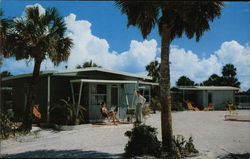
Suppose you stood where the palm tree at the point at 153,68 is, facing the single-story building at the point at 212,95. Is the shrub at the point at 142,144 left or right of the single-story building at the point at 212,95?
right

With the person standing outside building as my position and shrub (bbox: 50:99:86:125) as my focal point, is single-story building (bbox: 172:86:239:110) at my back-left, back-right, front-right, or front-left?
back-right

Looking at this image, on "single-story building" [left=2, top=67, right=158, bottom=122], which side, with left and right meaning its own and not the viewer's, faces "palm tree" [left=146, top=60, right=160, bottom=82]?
back

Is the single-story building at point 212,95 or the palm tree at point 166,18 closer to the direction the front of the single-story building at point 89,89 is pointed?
the palm tree

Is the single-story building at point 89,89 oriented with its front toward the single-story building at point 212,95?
no

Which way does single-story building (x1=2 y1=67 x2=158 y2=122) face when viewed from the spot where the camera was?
facing the viewer

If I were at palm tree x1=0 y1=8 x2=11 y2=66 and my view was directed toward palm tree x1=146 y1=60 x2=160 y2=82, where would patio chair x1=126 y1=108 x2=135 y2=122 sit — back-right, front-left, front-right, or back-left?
front-right

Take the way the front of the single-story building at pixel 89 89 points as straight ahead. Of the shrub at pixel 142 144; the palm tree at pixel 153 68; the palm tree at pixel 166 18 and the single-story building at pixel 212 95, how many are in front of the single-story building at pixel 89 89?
2

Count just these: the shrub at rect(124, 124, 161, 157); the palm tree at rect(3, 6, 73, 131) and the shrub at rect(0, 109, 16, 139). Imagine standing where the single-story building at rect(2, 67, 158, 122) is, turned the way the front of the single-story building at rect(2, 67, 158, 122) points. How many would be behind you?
0

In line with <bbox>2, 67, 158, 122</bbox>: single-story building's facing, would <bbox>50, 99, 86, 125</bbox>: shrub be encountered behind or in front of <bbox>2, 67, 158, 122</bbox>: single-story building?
in front

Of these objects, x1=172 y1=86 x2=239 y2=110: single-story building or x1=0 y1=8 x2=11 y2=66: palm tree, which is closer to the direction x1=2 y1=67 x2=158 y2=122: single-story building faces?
the palm tree

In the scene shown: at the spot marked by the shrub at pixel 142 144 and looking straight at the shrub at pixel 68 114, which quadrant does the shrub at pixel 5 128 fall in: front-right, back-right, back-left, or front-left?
front-left

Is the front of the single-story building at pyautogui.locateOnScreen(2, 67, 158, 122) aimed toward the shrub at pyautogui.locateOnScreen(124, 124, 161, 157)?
yes

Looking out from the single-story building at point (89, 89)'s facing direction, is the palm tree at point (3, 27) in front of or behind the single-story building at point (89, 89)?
in front

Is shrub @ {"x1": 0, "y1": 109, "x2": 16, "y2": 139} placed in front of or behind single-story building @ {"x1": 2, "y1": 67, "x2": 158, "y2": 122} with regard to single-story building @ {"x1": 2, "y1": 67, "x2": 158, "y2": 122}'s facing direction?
in front
